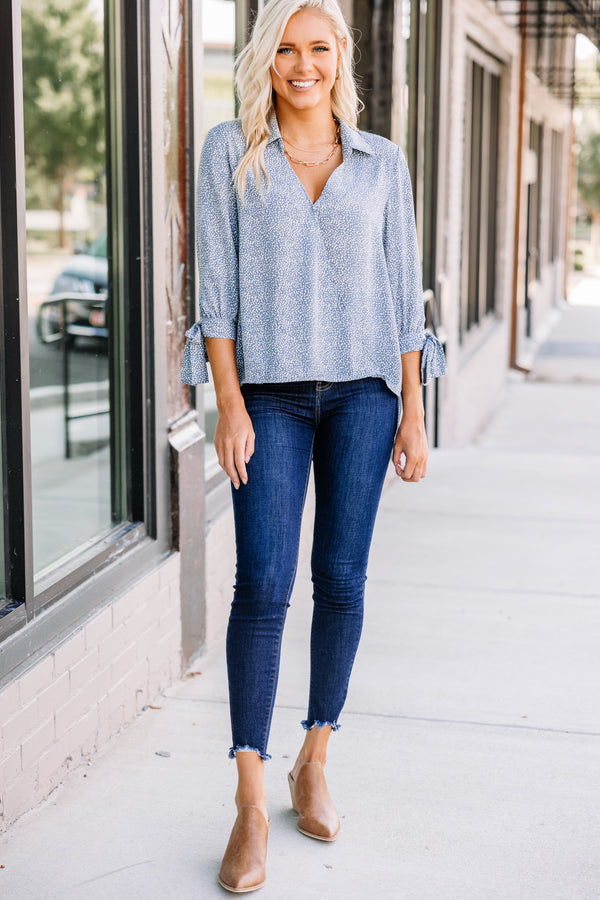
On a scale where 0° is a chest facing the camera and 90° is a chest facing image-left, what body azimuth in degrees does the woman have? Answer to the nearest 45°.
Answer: approximately 0°
